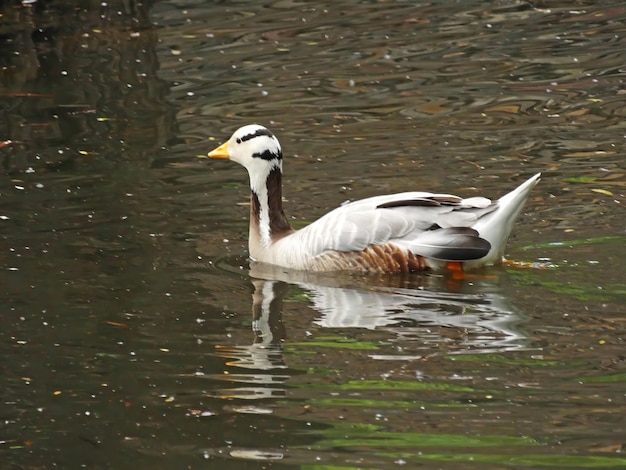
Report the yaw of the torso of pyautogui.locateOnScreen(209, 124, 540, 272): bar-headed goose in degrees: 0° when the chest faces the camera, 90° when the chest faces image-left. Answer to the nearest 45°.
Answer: approximately 90°
